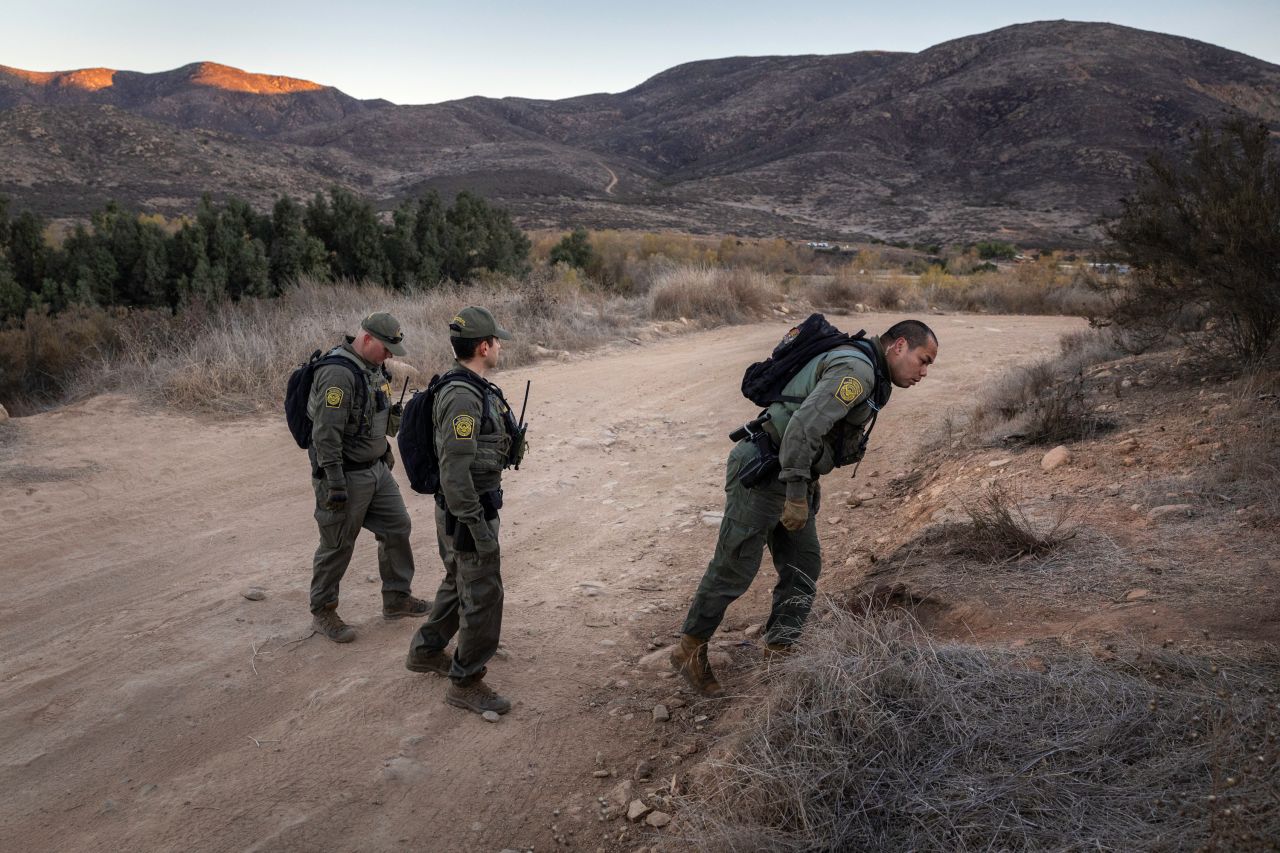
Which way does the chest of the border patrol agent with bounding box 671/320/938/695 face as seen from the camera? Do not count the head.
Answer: to the viewer's right

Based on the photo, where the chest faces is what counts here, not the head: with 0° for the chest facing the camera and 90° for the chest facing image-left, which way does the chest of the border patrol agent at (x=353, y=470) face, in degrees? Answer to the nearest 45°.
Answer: approximately 315°

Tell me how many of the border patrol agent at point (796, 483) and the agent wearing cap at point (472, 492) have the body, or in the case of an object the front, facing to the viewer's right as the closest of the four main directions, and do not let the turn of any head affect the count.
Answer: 2

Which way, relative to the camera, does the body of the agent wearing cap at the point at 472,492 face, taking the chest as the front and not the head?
to the viewer's right

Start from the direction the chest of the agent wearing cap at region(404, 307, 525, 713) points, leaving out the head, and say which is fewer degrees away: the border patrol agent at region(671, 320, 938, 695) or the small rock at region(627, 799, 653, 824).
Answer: the border patrol agent

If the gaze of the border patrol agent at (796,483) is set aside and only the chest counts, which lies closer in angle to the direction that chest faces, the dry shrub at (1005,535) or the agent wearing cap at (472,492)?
the dry shrub

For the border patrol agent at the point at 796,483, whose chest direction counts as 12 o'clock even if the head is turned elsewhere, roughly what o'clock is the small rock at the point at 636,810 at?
The small rock is roughly at 4 o'clock from the border patrol agent.

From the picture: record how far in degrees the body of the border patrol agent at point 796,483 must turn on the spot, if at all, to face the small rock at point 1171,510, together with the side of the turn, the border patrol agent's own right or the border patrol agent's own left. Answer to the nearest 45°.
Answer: approximately 45° to the border patrol agent's own left

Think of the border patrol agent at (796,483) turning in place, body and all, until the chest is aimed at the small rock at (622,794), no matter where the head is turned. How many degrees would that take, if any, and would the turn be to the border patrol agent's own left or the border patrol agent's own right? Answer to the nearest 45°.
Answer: approximately 135° to the border patrol agent's own right

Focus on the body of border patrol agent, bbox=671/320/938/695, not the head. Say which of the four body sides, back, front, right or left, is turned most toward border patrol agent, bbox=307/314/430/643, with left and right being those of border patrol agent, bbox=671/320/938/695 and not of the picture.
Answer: back
